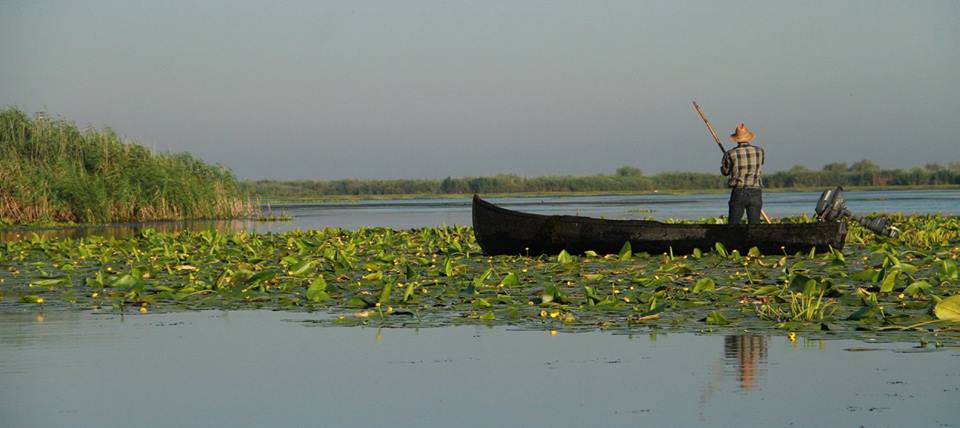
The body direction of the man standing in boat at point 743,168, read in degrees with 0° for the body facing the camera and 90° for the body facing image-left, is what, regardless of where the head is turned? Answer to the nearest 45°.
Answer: approximately 180°

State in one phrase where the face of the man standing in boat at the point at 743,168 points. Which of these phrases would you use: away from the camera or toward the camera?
away from the camera

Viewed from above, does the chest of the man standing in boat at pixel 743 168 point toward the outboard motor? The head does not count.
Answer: no

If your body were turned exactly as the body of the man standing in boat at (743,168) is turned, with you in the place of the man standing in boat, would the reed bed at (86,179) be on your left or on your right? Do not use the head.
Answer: on your left

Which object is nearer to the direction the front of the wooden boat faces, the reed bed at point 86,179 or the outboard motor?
the reed bed

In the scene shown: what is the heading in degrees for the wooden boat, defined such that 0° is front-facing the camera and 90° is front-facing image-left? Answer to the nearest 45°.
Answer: approximately 90°
